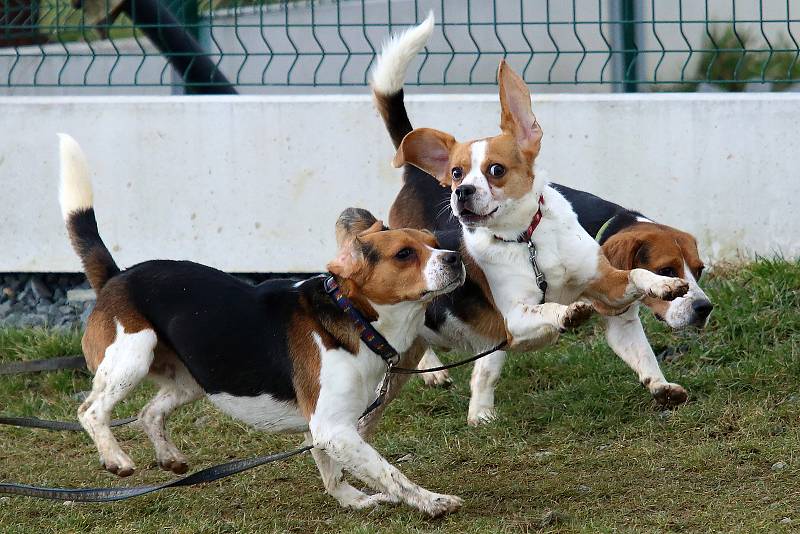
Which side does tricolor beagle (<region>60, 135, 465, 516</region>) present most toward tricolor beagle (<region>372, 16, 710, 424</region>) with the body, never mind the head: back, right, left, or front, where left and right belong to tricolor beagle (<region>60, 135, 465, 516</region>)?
front

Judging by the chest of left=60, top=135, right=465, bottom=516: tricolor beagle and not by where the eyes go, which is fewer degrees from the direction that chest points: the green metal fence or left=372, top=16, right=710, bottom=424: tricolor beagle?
the tricolor beagle

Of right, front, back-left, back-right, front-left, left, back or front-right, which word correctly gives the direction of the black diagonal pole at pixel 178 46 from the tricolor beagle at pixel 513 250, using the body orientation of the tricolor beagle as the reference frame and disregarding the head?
back

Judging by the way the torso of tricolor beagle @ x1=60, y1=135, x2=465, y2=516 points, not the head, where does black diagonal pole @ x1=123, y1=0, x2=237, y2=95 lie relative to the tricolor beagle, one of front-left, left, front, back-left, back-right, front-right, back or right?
left

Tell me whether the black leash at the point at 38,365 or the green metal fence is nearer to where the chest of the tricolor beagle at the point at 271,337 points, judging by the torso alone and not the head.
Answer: the green metal fence

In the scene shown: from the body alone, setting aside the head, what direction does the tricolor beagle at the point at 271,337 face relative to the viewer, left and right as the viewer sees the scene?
facing to the right of the viewer

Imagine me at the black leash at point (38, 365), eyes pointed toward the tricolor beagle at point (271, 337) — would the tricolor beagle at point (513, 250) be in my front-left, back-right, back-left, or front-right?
front-left

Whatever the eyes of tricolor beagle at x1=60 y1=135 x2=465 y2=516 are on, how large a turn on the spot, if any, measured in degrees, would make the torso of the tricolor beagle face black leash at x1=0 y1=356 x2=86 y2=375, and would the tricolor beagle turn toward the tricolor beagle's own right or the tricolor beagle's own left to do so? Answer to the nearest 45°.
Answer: approximately 135° to the tricolor beagle's own left

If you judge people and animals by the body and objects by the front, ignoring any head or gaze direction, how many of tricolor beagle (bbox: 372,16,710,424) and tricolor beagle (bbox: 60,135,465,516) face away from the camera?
0

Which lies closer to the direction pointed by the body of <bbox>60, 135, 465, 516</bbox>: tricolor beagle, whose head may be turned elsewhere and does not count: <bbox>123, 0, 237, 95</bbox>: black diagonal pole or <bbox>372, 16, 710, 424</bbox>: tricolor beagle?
the tricolor beagle

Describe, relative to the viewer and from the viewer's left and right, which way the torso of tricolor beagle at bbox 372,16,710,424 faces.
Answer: facing the viewer and to the right of the viewer
